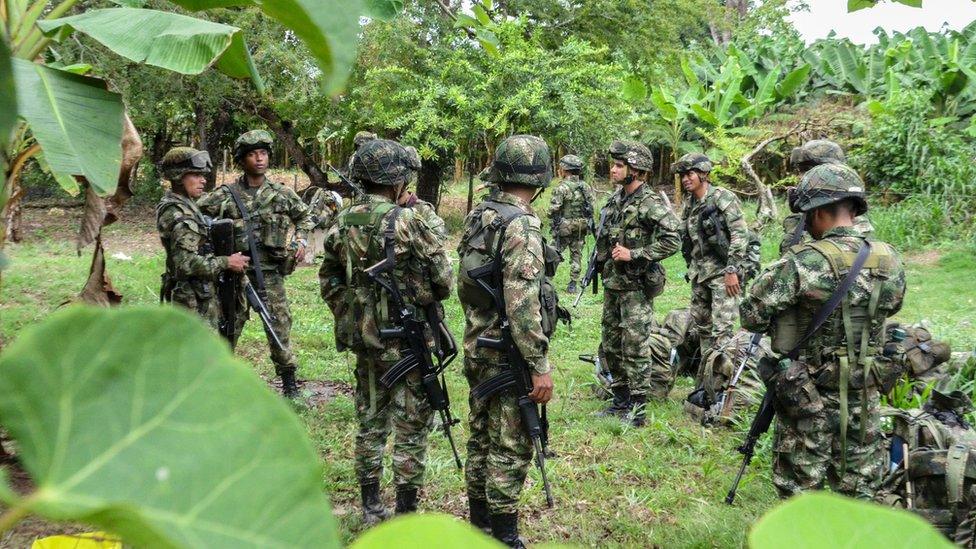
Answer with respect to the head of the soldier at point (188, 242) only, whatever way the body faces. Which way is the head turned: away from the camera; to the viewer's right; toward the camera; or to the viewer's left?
to the viewer's right

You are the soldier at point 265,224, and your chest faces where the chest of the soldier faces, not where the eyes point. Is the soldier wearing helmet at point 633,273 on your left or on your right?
on your left

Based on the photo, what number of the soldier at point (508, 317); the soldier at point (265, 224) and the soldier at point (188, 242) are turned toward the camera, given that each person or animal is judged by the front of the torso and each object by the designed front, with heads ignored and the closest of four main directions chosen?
1

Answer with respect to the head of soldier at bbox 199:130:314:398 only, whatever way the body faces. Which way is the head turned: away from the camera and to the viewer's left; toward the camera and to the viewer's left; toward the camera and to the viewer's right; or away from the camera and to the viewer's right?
toward the camera and to the viewer's right

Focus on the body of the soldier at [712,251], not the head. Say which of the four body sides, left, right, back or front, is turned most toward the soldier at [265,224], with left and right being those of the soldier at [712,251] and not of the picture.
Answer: front

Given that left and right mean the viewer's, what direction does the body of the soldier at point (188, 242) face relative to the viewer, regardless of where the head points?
facing to the right of the viewer

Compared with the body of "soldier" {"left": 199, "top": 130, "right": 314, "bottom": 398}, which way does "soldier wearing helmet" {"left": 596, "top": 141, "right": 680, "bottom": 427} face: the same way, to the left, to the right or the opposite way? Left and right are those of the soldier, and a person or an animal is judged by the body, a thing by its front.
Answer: to the right

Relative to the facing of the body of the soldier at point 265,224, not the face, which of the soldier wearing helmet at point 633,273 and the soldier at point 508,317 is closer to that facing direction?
the soldier

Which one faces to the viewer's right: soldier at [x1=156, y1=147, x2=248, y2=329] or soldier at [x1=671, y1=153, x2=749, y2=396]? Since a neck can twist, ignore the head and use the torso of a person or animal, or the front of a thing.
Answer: soldier at [x1=156, y1=147, x2=248, y2=329]

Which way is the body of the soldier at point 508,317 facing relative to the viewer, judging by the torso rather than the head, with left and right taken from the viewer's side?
facing away from the viewer and to the right of the viewer

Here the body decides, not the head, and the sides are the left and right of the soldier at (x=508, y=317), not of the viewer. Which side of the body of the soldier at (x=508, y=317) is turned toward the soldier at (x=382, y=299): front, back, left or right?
left

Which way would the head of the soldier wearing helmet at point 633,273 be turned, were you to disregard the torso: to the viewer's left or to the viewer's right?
to the viewer's left

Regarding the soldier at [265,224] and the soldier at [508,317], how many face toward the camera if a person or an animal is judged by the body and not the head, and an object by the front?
1

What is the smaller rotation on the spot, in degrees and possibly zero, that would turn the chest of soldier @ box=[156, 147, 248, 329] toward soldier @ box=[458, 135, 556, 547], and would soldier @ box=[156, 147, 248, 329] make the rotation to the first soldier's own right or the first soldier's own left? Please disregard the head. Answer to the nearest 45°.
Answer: approximately 45° to the first soldier's own right

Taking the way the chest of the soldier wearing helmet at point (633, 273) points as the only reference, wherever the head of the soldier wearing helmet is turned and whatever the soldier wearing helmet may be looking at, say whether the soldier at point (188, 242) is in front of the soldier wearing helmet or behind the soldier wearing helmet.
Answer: in front

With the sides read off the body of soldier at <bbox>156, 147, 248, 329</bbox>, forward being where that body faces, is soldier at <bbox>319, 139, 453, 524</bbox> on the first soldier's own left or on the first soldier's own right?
on the first soldier's own right

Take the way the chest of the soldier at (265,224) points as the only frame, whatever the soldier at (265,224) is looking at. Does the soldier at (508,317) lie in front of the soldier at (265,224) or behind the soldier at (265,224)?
in front

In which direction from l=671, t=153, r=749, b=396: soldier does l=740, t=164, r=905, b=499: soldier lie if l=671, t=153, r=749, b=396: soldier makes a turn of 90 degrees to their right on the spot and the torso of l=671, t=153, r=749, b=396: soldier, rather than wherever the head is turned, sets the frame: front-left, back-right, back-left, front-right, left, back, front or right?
back-left
